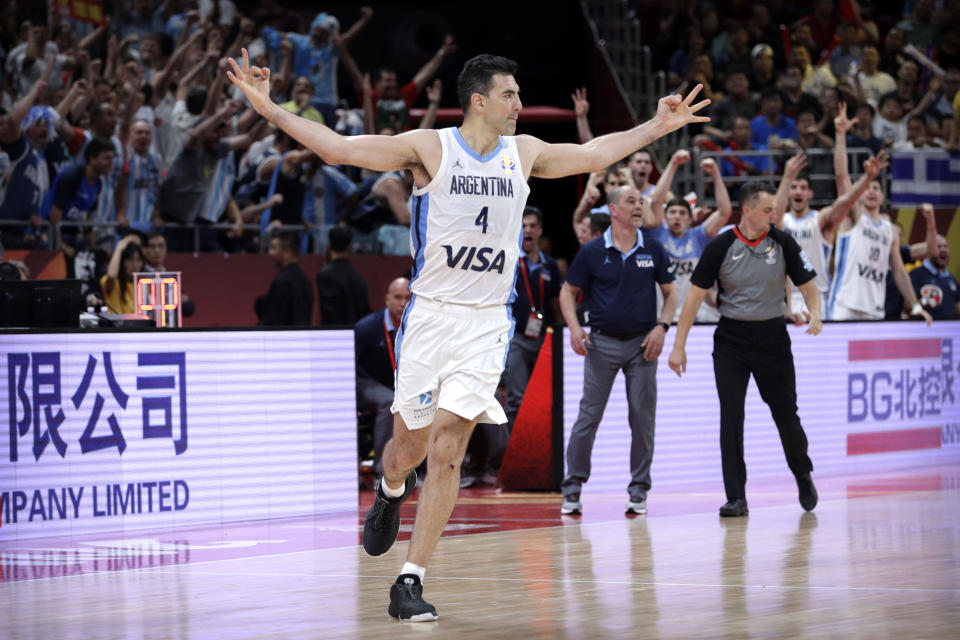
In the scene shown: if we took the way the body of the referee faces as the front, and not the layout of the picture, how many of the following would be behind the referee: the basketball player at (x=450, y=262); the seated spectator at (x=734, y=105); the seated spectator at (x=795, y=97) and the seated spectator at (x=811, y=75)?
3

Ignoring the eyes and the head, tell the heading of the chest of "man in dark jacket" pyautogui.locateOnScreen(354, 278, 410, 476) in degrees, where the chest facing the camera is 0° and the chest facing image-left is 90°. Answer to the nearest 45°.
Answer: approximately 315°

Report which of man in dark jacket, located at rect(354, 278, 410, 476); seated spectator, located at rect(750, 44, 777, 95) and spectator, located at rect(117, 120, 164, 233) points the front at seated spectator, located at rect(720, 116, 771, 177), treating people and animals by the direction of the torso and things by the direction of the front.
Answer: seated spectator, located at rect(750, 44, 777, 95)

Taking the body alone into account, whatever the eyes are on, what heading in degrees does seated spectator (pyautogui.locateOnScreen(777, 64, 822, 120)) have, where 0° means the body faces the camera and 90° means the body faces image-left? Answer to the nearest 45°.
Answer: approximately 45°

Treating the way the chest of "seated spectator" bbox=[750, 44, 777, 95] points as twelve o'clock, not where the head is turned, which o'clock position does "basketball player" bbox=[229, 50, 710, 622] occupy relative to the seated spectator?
The basketball player is roughly at 12 o'clock from the seated spectator.

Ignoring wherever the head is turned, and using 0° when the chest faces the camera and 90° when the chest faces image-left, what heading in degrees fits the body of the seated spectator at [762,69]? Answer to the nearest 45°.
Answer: approximately 0°

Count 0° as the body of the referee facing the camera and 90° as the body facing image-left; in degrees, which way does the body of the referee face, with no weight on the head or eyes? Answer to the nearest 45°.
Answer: approximately 0°

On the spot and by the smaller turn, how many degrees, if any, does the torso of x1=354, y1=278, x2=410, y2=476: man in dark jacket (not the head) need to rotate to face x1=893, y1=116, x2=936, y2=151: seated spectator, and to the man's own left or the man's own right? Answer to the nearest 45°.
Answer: approximately 90° to the man's own left
